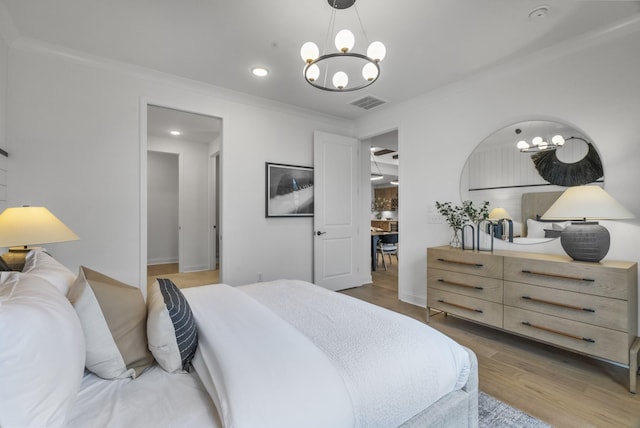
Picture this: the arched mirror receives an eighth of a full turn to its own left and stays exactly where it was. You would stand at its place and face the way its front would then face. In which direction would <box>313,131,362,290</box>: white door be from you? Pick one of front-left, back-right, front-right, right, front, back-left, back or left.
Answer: back-right

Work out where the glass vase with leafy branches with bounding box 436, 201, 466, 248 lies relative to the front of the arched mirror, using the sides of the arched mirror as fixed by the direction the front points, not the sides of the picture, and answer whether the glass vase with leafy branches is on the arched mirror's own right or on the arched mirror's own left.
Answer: on the arched mirror's own right

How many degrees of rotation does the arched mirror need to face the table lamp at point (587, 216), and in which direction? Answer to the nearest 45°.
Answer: approximately 45° to its left

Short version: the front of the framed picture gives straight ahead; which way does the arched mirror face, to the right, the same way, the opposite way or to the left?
to the right

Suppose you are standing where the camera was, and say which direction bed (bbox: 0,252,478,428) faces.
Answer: facing away from the viewer and to the right of the viewer

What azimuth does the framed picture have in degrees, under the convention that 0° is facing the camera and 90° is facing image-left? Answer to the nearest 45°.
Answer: approximately 315°

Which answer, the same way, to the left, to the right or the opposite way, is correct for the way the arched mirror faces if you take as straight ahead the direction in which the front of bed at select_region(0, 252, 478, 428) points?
the opposite way

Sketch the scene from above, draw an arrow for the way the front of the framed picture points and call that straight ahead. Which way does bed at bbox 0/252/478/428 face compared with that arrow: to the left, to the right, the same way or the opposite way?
to the left

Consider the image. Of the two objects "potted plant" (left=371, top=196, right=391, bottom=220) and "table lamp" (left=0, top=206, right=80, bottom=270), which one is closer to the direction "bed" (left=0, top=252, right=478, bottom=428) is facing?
the potted plant

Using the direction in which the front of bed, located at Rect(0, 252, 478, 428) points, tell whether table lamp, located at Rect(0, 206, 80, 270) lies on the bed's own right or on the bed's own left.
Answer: on the bed's own left

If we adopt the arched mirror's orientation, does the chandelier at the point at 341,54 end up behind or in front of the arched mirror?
in front
